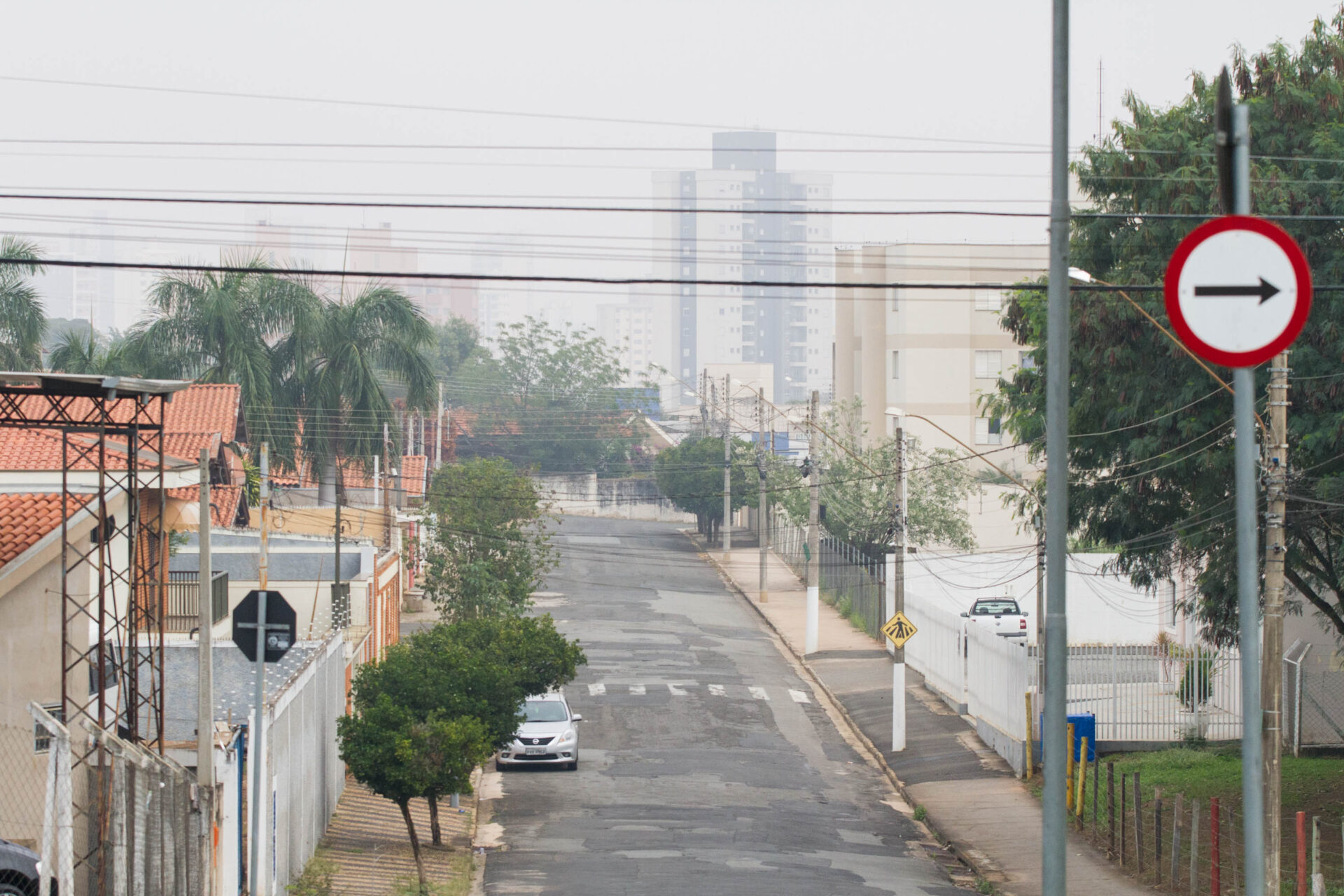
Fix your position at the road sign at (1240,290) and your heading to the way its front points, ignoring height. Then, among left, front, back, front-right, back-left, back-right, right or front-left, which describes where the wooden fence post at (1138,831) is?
back

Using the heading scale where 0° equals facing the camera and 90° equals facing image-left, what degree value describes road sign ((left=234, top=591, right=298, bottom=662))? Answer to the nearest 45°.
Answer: approximately 180°

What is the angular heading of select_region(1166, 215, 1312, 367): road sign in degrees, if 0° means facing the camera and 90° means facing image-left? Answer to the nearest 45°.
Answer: approximately 0°

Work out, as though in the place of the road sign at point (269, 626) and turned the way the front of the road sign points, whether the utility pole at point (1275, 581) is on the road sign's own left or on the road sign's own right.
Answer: on the road sign's own right

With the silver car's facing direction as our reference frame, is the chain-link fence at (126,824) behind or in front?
in front

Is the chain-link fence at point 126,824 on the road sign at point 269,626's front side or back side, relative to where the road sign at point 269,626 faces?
on the back side

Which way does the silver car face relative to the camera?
toward the camera

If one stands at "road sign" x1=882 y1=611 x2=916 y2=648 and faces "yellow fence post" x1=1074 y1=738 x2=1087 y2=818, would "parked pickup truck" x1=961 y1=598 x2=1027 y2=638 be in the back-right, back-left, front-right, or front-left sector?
back-left

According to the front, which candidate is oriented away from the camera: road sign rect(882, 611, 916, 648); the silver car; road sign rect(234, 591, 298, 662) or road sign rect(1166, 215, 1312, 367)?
road sign rect(234, 591, 298, 662)

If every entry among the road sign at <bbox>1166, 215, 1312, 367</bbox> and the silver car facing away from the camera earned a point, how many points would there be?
0

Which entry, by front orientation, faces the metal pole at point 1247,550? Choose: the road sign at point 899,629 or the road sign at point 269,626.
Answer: the road sign at point 899,629

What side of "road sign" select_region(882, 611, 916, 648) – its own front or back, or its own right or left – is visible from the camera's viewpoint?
front
